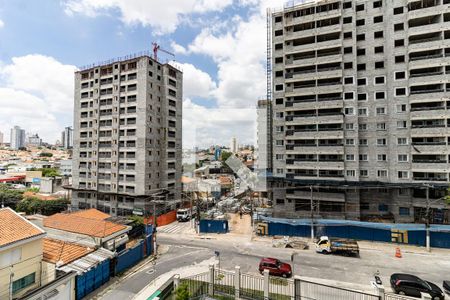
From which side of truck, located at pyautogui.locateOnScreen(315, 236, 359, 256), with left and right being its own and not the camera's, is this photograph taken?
left

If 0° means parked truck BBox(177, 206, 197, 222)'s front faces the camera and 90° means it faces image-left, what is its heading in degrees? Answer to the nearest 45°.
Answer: approximately 45°

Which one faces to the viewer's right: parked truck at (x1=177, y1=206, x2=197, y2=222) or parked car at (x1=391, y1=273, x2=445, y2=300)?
parked car at (x1=391, y1=273, x2=445, y2=300)

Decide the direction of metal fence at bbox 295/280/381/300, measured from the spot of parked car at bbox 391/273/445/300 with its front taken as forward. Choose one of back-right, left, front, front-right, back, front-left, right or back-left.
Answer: back-right

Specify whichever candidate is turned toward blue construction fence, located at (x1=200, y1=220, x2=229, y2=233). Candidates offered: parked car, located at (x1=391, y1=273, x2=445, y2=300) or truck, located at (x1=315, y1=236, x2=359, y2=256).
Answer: the truck

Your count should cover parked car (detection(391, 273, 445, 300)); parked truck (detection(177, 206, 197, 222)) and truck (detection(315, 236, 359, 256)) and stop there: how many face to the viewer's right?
1

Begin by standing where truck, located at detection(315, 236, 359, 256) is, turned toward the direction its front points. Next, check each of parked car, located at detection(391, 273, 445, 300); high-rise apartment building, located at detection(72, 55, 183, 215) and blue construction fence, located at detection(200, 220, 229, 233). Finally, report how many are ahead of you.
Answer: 2

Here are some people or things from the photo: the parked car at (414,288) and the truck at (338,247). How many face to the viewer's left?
1

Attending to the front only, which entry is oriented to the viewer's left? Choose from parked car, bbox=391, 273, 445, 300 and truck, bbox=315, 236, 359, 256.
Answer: the truck

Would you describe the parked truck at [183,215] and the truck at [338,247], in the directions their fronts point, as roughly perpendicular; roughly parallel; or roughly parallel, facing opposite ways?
roughly perpendicular

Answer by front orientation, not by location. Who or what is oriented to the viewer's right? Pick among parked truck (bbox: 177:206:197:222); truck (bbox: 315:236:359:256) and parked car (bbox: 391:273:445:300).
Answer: parked car (bbox: 391:273:445:300)

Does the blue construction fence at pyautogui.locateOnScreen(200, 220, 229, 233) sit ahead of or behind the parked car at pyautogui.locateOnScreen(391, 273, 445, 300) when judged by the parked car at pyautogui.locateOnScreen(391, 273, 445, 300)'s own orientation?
behind

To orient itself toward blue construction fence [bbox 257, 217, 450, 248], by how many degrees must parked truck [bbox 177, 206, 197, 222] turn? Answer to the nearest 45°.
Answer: approximately 90° to its left

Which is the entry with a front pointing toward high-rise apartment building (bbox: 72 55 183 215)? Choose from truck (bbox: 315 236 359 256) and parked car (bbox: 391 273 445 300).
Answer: the truck

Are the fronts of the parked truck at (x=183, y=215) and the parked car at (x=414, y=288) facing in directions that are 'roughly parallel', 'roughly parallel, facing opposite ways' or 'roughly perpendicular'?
roughly perpendicular

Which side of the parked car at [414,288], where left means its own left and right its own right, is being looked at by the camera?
right
